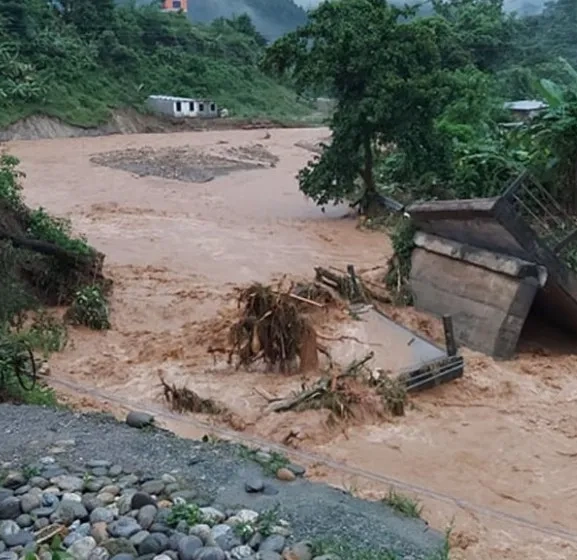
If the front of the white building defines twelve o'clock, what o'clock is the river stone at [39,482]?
The river stone is roughly at 12 o'clock from the white building.

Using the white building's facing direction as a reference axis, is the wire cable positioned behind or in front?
in front

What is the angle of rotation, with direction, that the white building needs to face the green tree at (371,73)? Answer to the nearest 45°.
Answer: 0° — it already faces it

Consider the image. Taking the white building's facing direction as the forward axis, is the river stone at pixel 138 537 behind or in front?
in front

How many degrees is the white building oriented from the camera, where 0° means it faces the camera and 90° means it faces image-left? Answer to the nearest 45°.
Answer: approximately 0°

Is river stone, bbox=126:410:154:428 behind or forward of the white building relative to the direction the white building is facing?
forward

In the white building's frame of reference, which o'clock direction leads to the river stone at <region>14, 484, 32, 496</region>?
The river stone is roughly at 12 o'clock from the white building.

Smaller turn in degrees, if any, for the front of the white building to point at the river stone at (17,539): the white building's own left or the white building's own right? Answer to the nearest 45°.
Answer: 0° — it already faces it
